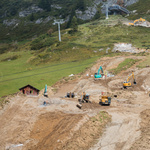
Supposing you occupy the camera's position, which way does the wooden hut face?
facing the viewer
